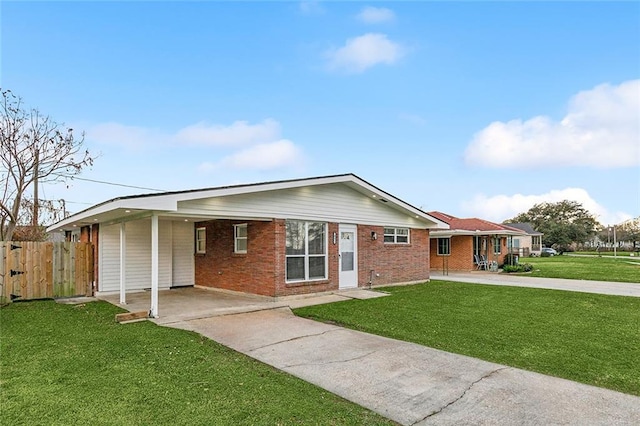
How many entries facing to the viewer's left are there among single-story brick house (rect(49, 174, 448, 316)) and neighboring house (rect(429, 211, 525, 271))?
0

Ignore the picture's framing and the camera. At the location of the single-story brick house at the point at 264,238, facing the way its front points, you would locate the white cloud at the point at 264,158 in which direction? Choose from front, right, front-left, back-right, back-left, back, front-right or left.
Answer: back-left

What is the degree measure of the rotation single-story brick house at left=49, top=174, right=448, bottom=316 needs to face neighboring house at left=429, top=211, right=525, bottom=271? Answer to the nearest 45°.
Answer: approximately 90° to its left

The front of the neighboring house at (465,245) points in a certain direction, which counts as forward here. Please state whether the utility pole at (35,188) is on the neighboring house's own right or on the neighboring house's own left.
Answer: on the neighboring house's own right

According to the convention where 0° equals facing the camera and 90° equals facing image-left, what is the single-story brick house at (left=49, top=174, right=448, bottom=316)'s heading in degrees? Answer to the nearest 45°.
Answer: approximately 315°

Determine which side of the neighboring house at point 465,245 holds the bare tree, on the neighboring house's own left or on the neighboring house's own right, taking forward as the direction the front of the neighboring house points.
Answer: on the neighboring house's own right

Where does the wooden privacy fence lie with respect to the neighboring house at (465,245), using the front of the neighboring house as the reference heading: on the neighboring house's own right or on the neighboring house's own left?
on the neighboring house's own right
